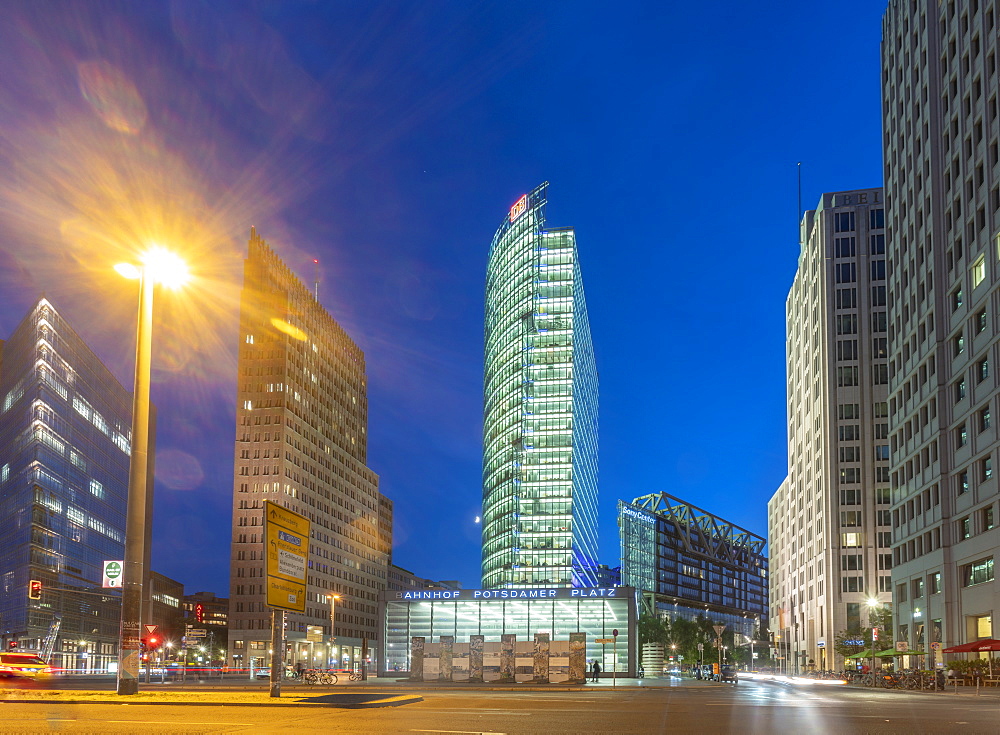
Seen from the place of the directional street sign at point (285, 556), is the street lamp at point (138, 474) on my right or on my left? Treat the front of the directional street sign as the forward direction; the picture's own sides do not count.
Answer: on my right
